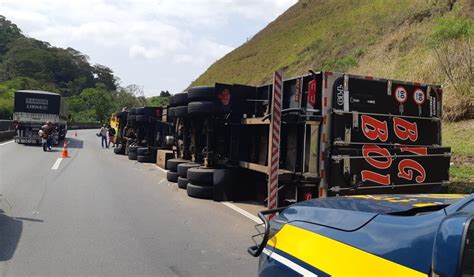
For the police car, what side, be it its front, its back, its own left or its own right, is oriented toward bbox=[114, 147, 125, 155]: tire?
front

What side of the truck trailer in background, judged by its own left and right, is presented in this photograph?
back

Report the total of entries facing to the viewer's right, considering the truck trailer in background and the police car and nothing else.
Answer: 0

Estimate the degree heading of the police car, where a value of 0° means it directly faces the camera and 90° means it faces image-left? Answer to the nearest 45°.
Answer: approximately 135°

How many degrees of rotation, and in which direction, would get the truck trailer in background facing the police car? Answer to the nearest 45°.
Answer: approximately 180°

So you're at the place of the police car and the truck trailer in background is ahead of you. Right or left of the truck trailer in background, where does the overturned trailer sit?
right

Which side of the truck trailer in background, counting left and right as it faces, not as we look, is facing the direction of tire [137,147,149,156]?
back

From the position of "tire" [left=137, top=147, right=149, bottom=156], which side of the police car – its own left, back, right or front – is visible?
front

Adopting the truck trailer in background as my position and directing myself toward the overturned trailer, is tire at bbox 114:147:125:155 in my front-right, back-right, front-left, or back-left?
front-left

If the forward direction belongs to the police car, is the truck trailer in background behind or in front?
in front

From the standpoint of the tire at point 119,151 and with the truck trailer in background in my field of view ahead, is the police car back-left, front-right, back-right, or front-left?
back-left

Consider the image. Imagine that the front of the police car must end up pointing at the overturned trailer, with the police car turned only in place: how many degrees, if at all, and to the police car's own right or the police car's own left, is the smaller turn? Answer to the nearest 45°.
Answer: approximately 45° to the police car's own right
